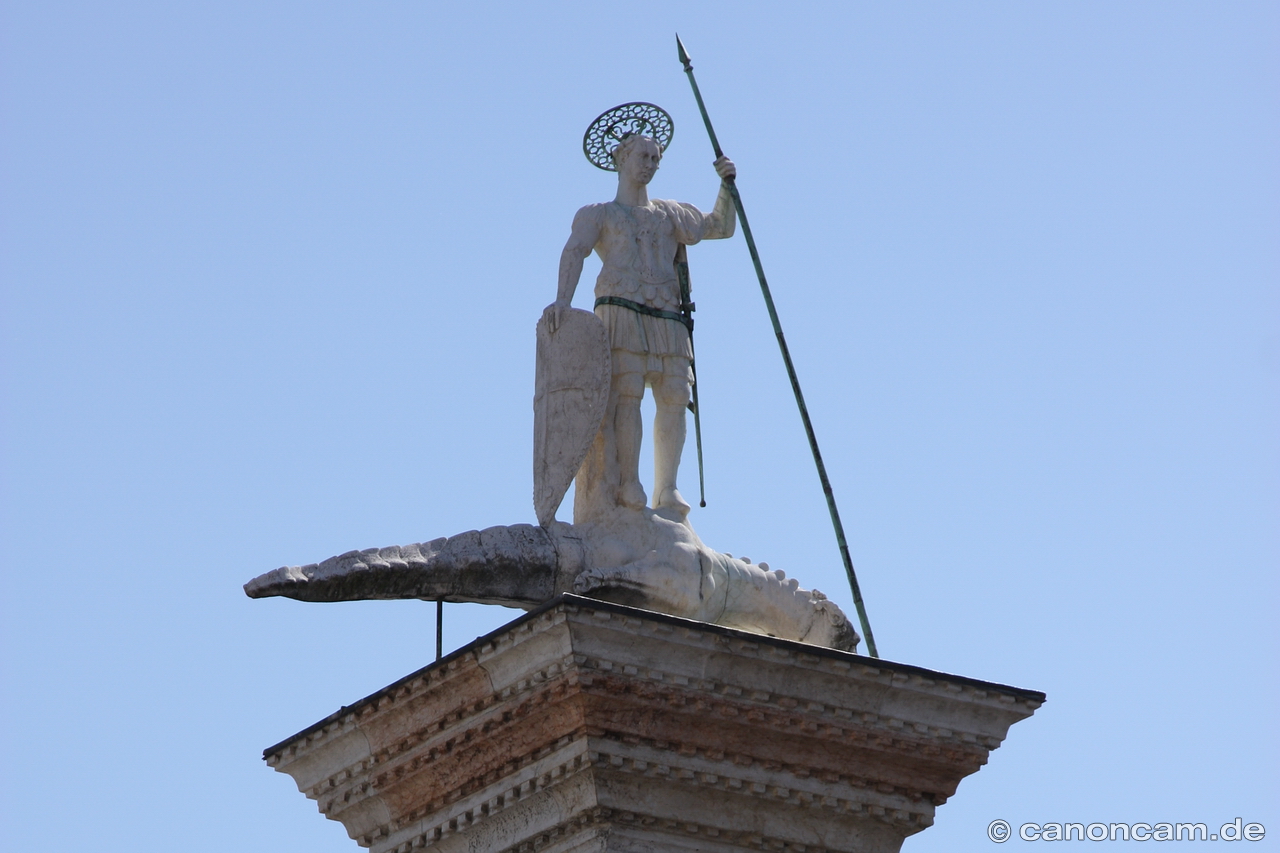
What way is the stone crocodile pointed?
to the viewer's right
